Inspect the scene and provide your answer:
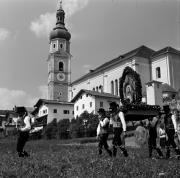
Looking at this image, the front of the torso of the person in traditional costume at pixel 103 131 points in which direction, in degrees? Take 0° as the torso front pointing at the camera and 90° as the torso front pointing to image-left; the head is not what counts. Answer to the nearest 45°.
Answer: approximately 90°

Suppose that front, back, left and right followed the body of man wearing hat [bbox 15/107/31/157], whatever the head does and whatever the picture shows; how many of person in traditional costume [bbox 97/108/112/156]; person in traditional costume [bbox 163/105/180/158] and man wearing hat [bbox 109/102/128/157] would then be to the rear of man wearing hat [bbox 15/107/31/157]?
3

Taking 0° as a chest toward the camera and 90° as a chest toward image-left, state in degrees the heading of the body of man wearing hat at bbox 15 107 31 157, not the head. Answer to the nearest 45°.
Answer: approximately 90°

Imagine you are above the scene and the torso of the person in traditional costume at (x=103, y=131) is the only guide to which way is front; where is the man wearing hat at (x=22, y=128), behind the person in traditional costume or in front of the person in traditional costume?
in front

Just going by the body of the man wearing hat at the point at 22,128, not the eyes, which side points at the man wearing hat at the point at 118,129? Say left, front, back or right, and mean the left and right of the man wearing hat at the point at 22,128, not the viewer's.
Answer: back

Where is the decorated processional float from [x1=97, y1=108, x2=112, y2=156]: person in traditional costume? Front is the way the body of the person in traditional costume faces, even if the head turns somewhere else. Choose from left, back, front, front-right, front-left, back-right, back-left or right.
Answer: back

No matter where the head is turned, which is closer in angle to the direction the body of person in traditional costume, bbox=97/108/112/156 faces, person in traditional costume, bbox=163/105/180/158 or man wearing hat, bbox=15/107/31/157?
the man wearing hat

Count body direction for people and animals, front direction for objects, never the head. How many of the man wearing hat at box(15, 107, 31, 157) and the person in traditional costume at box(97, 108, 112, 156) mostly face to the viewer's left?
2

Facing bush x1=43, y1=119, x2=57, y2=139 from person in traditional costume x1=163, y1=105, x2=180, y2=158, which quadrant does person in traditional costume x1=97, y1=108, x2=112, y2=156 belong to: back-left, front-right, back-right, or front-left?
front-left

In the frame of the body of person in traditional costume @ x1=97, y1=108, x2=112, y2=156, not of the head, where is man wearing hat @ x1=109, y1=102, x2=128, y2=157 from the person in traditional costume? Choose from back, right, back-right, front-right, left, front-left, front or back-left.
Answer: back-left

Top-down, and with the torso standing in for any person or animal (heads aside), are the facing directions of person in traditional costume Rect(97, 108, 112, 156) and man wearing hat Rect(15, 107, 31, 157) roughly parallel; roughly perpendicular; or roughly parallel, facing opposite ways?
roughly parallel

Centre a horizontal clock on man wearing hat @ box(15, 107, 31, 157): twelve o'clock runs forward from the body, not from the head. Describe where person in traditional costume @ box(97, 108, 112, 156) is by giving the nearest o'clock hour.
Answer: The person in traditional costume is roughly at 6 o'clock from the man wearing hat.
